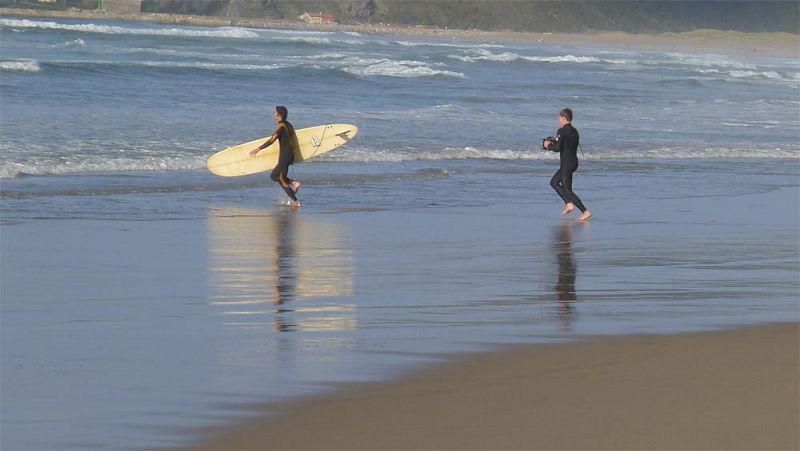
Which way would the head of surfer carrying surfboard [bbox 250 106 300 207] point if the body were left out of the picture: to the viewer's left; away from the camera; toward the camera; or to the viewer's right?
to the viewer's left

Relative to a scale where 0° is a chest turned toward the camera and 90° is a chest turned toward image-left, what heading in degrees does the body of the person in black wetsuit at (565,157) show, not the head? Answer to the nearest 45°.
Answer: approximately 90°

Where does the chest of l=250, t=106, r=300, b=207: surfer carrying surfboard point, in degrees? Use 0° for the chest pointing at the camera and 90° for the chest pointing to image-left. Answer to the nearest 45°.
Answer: approximately 90°

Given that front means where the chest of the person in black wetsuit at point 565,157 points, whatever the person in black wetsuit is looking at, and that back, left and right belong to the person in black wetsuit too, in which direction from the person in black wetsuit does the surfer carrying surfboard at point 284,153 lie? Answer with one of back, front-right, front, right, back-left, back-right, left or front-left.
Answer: front

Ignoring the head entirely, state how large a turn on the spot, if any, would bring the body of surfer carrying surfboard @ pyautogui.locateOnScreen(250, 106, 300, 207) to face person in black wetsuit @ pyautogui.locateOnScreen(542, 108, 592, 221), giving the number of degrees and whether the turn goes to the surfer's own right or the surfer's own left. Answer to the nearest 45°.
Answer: approximately 180°

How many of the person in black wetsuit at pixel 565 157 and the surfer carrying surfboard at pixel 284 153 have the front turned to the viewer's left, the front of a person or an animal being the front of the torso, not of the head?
2
